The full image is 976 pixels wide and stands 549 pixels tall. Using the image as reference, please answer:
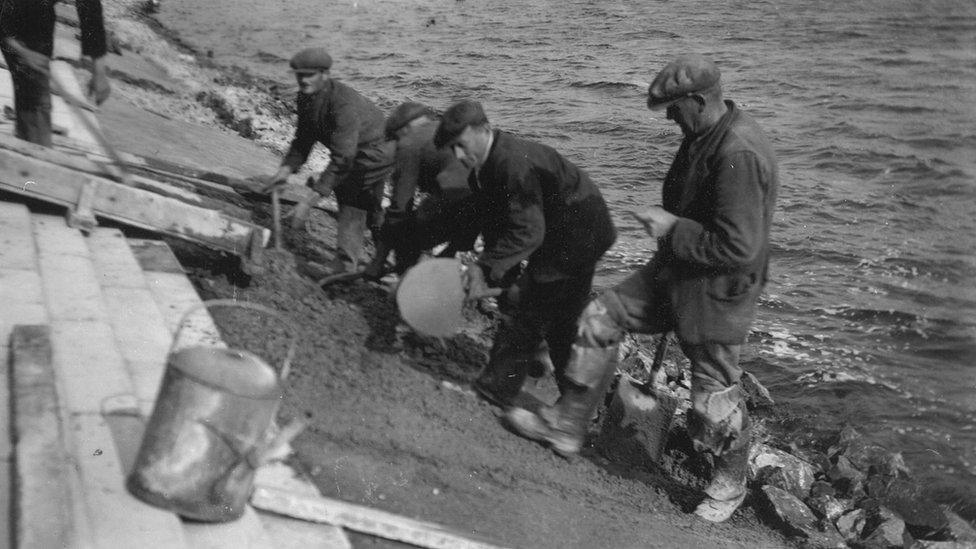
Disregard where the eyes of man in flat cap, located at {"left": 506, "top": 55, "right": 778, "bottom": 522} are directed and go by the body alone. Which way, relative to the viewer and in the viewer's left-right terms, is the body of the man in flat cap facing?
facing to the left of the viewer

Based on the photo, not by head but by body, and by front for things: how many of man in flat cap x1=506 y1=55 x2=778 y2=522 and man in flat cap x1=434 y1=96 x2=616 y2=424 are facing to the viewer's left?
2

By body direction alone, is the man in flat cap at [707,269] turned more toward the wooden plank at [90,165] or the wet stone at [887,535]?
the wooden plank

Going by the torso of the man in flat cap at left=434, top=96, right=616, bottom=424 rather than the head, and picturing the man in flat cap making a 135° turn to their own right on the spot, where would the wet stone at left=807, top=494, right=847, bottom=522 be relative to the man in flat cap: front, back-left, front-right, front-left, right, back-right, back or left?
front-right

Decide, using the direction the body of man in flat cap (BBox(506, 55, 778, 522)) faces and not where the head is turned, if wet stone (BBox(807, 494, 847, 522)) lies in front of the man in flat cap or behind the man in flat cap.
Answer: behind

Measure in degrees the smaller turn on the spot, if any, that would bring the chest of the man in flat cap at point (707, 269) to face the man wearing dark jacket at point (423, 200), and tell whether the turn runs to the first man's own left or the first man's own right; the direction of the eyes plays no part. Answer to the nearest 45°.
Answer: approximately 45° to the first man's own right

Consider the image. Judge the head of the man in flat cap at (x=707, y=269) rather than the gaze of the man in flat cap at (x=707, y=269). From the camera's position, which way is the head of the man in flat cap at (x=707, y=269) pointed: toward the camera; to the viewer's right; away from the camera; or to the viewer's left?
to the viewer's left

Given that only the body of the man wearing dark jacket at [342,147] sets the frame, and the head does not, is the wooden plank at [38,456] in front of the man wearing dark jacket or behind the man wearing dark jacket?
in front

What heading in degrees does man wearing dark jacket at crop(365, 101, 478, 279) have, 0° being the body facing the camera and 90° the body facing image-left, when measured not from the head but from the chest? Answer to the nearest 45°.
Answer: approximately 45°

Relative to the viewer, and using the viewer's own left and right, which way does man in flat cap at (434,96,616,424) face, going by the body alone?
facing to the left of the viewer

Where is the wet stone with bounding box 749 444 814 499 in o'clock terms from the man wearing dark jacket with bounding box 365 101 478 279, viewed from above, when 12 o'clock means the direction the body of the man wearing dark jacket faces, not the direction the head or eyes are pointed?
The wet stone is roughly at 8 o'clock from the man wearing dark jacket.

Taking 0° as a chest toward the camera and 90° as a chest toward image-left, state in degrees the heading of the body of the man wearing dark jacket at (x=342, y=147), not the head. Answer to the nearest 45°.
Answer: approximately 45°
